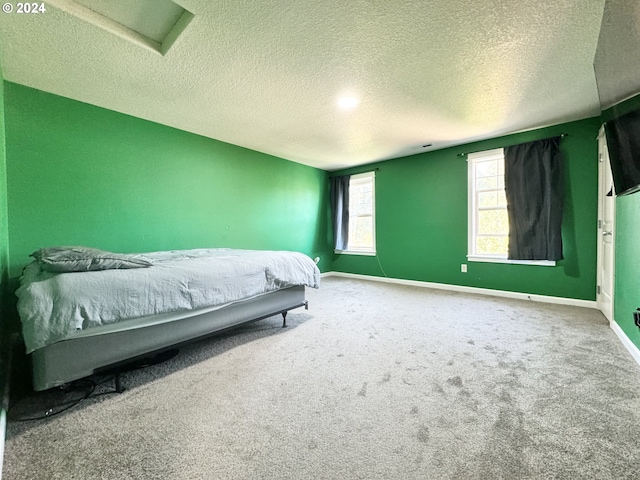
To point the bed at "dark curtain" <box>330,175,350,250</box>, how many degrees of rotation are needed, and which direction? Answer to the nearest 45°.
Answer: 0° — it already faces it

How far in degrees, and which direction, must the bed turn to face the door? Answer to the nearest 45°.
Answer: approximately 45° to its right

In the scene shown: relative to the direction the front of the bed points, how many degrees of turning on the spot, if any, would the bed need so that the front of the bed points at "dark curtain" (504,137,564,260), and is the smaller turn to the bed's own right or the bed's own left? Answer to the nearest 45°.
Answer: approximately 45° to the bed's own right

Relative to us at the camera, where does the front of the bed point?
facing away from the viewer and to the right of the viewer

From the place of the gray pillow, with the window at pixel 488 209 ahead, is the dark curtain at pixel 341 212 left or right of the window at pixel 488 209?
left

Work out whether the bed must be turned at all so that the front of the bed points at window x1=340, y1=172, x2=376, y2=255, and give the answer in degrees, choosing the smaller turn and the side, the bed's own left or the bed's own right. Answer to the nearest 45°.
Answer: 0° — it already faces it
